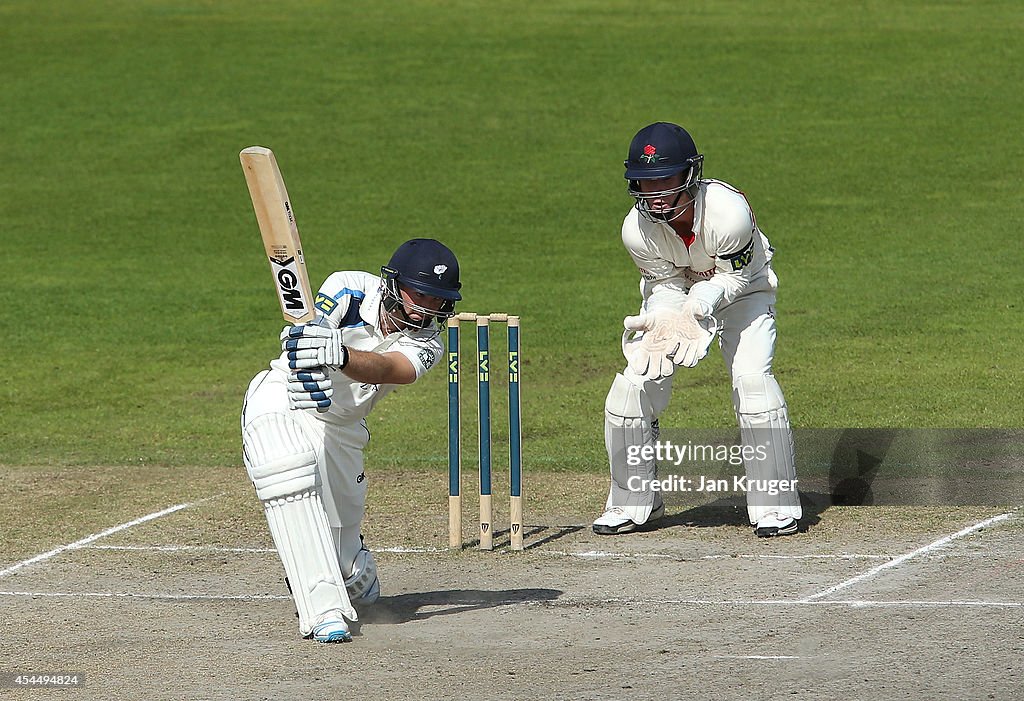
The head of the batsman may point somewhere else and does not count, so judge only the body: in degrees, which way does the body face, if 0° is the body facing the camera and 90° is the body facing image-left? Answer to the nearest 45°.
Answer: approximately 0°

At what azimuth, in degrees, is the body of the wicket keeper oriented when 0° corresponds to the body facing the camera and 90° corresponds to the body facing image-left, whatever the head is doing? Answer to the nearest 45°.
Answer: approximately 45°
